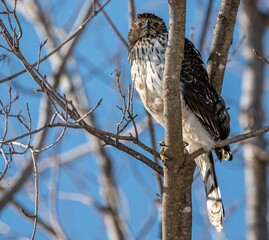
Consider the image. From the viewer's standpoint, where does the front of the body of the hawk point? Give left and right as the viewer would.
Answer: facing the viewer and to the left of the viewer
